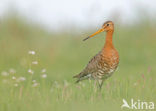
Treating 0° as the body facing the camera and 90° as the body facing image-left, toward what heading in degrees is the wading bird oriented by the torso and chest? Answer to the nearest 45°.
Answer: approximately 315°
